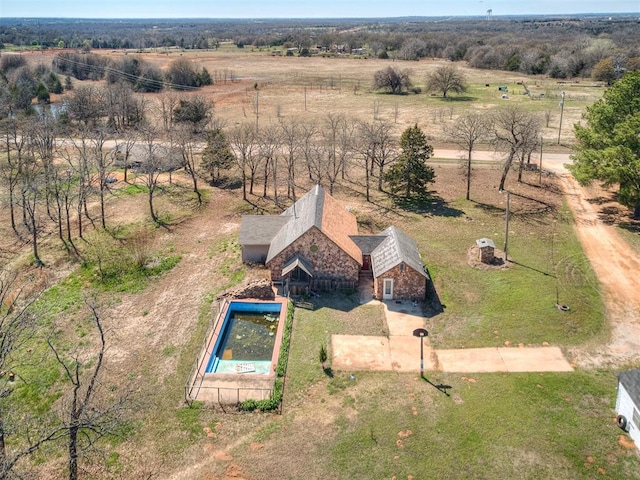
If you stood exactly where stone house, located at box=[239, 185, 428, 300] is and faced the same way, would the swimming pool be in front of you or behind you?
in front

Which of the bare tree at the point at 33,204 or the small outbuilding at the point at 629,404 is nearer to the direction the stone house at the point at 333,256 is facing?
the small outbuilding

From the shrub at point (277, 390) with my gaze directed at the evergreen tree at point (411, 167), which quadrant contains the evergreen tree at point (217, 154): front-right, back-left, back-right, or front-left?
front-left

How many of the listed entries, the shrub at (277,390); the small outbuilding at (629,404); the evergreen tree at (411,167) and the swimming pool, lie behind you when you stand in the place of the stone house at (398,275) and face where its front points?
1

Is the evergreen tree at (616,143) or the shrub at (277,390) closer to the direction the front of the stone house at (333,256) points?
the shrub

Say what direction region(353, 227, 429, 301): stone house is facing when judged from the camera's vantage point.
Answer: facing the viewer

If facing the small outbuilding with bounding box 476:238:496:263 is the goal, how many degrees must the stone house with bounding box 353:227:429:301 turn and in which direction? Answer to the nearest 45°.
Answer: approximately 135° to its left

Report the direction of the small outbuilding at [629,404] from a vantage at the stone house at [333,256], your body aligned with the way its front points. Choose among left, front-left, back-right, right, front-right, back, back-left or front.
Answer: front-left
